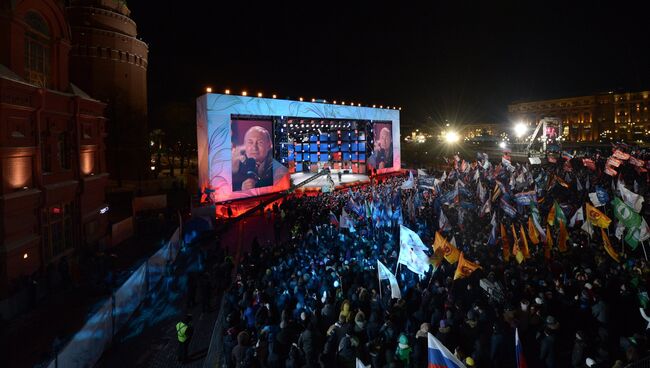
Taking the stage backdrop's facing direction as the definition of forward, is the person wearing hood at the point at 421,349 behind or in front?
in front

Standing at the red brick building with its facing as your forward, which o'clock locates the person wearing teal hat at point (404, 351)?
The person wearing teal hat is roughly at 1 o'clock from the red brick building.

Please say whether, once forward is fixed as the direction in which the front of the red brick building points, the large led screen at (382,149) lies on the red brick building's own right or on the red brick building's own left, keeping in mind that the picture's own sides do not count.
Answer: on the red brick building's own left

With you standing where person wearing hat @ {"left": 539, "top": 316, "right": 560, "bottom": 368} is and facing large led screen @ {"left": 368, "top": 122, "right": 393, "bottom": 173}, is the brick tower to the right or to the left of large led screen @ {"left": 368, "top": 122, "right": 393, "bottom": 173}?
left

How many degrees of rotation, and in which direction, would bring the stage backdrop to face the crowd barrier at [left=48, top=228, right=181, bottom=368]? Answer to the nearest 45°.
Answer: approximately 45° to its right

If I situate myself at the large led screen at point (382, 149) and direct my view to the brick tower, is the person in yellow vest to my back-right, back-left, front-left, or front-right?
front-left

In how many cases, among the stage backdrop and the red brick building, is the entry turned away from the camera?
0

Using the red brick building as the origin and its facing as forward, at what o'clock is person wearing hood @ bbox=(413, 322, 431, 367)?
The person wearing hood is roughly at 1 o'clock from the red brick building.

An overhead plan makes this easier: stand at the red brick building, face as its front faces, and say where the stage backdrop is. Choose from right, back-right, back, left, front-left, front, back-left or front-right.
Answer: left

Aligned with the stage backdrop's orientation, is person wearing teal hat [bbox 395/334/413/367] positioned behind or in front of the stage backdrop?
in front

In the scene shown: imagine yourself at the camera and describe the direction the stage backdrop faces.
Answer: facing the viewer and to the right of the viewer
